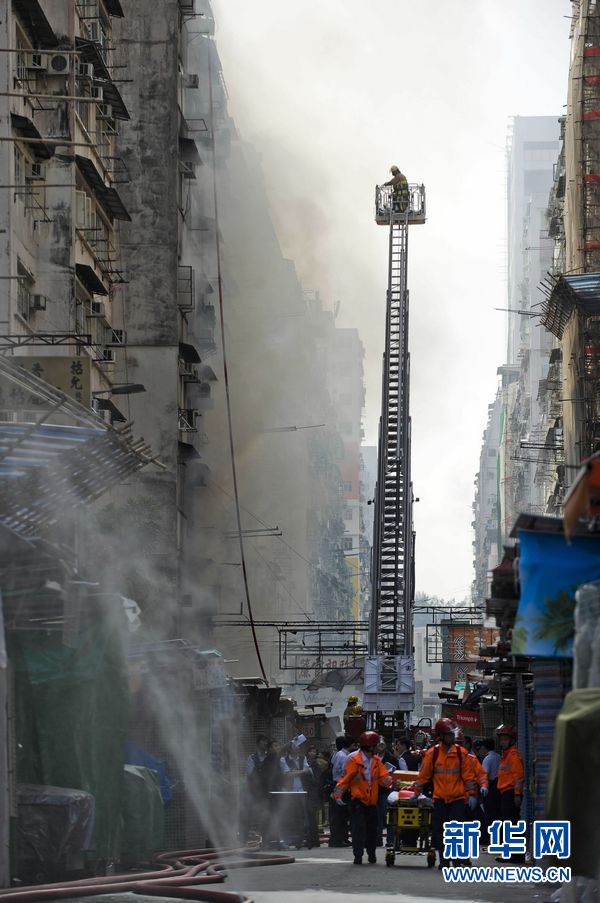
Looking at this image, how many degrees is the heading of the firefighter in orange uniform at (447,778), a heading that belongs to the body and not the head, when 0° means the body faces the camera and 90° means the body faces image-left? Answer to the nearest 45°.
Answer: approximately 0°

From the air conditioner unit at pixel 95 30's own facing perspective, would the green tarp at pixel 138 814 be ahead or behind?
ahead
